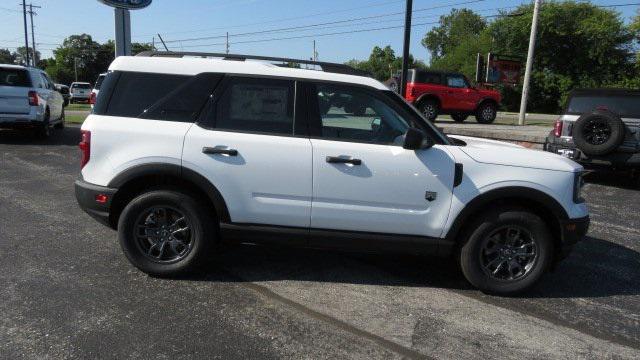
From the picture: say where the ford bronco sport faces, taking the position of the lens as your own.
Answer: facing to the right of the viewer

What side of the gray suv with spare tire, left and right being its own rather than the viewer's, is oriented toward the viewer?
back

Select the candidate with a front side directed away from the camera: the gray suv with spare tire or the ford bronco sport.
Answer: the gray suv with spare tire

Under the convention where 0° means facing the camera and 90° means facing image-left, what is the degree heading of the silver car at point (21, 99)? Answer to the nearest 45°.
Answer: approximately 225°
